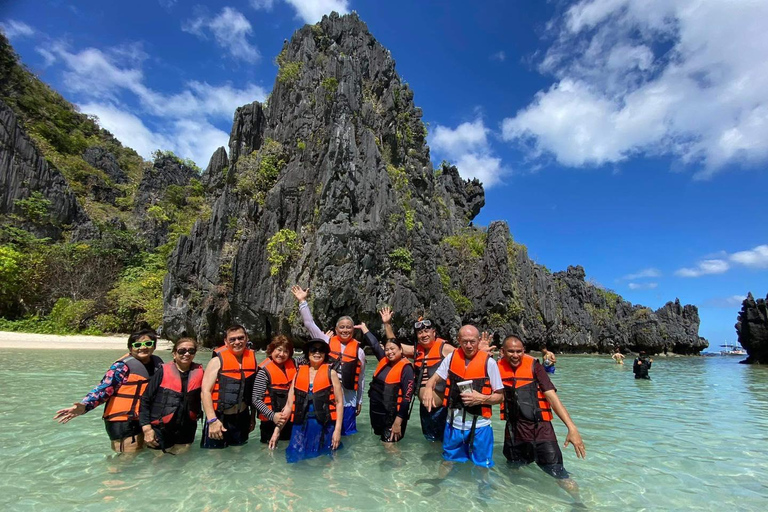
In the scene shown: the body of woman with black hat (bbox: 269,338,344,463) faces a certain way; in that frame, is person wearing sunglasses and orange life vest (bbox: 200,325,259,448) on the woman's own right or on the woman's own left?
on the woman's own right

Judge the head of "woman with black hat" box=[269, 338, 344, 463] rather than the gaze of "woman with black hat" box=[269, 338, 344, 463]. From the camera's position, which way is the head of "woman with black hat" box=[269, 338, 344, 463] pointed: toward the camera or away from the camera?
toward the camera

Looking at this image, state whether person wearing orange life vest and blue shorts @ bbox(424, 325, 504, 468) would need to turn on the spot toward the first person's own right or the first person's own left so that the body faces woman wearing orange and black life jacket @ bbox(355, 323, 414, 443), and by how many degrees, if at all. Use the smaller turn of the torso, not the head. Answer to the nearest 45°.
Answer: approximately 135° to the first person's own right

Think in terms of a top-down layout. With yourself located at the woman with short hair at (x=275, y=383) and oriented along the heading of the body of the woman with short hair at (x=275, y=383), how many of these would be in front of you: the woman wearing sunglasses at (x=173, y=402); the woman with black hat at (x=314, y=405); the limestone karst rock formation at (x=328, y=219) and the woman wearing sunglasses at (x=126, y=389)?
1

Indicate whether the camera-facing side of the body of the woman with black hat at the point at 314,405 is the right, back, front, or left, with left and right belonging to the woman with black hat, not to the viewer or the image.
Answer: front

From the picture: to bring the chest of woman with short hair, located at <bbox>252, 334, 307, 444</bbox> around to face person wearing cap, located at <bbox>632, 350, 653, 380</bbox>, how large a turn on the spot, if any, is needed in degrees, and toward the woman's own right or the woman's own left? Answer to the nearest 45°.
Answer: approximately 90° to the woman's own left

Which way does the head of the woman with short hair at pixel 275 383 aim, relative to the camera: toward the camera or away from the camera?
toward the camera

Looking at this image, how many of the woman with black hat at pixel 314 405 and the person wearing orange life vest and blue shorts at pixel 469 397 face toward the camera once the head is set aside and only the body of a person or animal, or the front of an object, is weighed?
2

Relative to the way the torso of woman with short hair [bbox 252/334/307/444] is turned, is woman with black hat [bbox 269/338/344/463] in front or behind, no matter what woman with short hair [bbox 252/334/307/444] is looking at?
in front

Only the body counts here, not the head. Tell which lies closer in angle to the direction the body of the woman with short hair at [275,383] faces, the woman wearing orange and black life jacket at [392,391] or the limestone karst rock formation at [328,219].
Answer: the woman wearing orange and black life jacket

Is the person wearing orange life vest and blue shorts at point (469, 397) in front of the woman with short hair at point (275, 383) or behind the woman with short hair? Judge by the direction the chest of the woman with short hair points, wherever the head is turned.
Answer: in front

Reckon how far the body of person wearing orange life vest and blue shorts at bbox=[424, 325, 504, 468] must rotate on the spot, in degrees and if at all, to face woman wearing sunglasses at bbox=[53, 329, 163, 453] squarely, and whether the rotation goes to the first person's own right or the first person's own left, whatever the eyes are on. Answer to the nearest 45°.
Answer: approximately 90° to the first person's own right

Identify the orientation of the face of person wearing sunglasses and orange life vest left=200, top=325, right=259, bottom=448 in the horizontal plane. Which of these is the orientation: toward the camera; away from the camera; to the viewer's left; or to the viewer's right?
toward the camera

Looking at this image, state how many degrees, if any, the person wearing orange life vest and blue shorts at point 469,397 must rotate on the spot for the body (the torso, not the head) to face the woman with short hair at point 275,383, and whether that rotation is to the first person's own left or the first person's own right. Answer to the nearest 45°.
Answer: approximately 90° to the first person's own right
